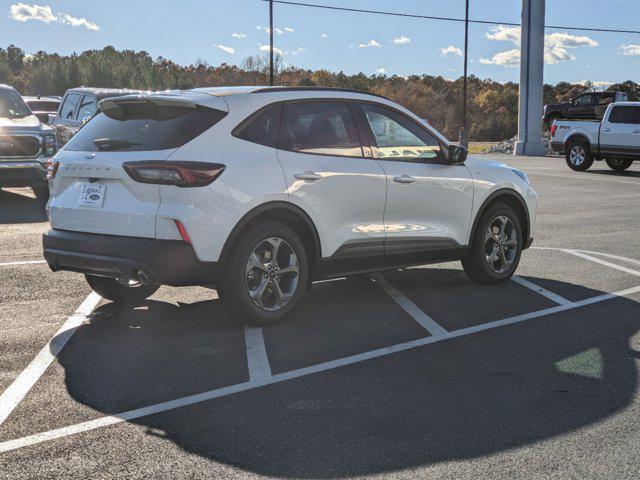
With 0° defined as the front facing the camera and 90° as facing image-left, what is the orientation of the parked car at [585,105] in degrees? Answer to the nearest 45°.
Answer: approximately 90°

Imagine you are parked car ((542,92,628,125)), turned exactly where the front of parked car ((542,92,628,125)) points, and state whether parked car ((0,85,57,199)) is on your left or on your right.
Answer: on your left

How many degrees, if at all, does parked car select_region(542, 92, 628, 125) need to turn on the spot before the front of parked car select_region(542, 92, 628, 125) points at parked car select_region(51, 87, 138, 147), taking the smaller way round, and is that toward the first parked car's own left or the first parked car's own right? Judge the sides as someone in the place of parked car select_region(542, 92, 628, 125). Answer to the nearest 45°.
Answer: approximately 90° to the first parked car's own left

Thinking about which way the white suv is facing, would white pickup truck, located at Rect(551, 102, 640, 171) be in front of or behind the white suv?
in front

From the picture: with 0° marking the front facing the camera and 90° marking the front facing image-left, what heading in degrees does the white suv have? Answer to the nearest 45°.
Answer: approximately 225°

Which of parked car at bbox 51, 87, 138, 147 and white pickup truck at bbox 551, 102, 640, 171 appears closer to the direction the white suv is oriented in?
the white pickup truck

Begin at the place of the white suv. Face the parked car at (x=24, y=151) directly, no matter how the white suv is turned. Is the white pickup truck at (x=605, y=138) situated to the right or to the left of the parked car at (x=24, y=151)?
right

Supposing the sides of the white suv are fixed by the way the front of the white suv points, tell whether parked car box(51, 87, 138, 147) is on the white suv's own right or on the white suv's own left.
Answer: on the white suv's own left
